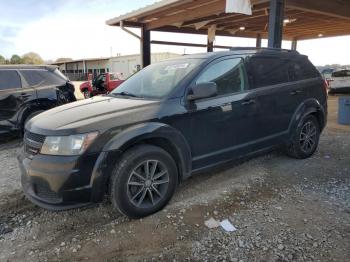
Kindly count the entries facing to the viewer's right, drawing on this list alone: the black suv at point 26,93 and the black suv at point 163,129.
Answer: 0

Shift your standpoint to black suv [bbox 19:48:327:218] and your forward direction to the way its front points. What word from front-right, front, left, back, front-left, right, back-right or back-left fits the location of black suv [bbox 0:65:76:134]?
right

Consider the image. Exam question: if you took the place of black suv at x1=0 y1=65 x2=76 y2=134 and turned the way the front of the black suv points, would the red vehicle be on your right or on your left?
on your right

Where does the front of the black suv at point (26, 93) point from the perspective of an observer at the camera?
facing to the left of the viewer

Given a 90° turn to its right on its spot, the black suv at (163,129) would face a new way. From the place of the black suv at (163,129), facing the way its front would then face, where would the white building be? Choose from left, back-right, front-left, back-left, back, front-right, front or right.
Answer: front-right

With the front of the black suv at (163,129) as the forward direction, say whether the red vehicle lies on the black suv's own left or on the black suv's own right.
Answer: on the black suv's own right

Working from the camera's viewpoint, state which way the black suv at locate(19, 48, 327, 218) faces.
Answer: facing the viewer and to the left of the viewer

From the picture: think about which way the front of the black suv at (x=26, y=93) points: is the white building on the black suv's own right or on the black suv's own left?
on the black suv's own right
